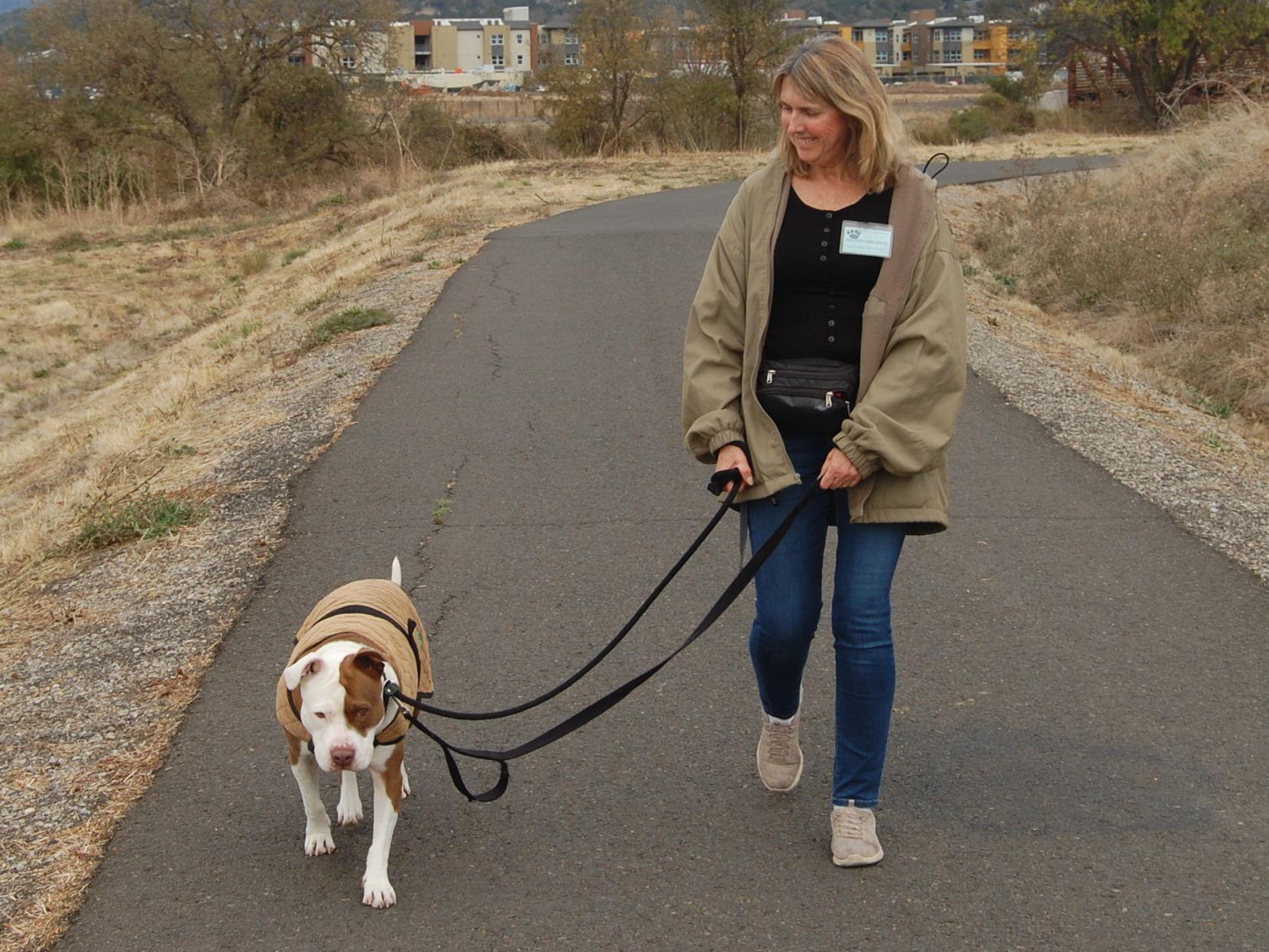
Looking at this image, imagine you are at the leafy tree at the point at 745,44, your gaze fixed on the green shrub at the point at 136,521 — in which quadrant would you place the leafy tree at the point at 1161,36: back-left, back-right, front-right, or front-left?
back-left

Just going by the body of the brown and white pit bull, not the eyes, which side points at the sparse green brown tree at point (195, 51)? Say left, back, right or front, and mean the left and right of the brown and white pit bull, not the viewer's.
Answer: back

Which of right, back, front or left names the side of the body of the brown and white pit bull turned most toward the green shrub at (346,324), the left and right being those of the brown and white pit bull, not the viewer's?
back

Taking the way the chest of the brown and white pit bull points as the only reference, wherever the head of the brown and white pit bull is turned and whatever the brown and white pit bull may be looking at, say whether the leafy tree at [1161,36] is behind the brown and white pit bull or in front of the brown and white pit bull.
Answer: behind

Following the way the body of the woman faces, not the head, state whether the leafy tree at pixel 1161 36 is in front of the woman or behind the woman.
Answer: behind

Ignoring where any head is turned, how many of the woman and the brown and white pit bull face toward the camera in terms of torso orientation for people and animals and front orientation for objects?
2

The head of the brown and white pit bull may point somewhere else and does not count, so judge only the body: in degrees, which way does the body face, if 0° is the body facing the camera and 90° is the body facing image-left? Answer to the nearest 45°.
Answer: approximately 0°
